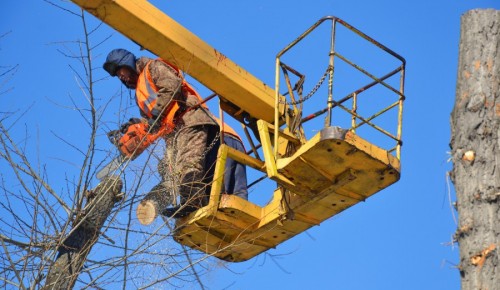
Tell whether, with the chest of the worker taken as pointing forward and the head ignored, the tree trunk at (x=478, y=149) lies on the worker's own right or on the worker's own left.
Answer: on the worker's own left

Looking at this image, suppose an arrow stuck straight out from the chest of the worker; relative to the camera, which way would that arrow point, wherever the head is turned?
to the viewer's left
